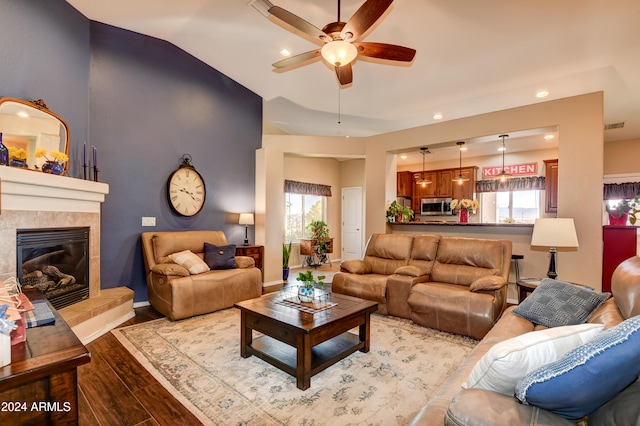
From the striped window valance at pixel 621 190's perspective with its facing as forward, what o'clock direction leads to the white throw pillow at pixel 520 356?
The white throw pillow is roughly at 12 o'clock from the striped window valance.

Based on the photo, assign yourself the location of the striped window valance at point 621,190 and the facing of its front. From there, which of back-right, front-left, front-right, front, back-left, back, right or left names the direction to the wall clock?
front-right

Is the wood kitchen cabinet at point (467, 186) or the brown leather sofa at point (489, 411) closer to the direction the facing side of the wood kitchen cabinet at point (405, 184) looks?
the brown leather sofa

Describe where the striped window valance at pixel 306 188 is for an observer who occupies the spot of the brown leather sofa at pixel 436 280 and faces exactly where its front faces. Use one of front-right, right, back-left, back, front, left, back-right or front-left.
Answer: right

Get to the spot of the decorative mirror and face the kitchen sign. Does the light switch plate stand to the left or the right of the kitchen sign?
left

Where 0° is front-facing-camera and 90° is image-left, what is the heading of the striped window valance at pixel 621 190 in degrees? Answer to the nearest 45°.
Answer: approximately 0°

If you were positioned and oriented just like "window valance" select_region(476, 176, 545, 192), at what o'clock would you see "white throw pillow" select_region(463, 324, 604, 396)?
The white throw pillow is roughly at 12 o'clock from the window valance.

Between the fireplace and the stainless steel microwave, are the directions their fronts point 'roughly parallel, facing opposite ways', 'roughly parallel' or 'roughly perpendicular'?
roughly perpendicular

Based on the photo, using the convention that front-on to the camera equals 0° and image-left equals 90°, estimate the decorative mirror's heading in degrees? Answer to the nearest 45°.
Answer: approximately 315°

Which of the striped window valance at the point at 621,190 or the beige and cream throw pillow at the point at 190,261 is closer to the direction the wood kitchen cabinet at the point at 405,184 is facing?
the beige and cream throw pillow

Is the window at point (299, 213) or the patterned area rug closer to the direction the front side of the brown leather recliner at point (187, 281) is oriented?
the patterned area rug

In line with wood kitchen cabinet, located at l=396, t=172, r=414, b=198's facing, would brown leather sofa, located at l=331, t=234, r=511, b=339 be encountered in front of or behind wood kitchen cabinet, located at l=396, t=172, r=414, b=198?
in front

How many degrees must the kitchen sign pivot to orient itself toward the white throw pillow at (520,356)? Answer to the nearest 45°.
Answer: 0° — it already faces it

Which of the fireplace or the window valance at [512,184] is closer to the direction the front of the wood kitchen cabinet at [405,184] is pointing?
the fireplace

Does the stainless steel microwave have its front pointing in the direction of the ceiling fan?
yes
